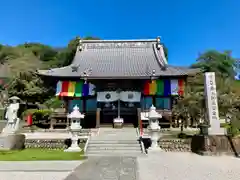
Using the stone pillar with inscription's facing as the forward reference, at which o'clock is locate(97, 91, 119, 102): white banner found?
The white banner is roughly at 4 o'clock from the stone pillar with inscription.

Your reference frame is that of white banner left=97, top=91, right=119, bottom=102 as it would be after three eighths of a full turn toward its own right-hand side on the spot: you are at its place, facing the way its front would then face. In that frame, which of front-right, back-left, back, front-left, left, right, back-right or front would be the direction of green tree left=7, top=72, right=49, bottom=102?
front

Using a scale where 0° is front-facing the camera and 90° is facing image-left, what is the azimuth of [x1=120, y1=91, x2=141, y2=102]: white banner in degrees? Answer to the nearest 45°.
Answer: approximately 0°

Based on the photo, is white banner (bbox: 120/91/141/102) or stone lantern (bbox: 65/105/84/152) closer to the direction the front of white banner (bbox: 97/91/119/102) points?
the stone lantern

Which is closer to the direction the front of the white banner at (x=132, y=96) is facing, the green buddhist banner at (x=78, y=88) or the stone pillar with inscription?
the stone pillar with inscription

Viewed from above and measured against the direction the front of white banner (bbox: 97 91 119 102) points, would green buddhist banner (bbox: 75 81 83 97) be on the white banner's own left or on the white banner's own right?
on the white banner's own right

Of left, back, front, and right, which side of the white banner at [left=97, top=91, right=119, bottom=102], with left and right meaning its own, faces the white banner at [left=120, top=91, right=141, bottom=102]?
left

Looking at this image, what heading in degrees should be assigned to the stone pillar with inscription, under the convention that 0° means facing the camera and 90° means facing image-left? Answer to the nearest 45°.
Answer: approximately 0°

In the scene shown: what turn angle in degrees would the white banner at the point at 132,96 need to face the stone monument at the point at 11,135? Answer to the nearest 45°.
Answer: approximately 45° to its right
